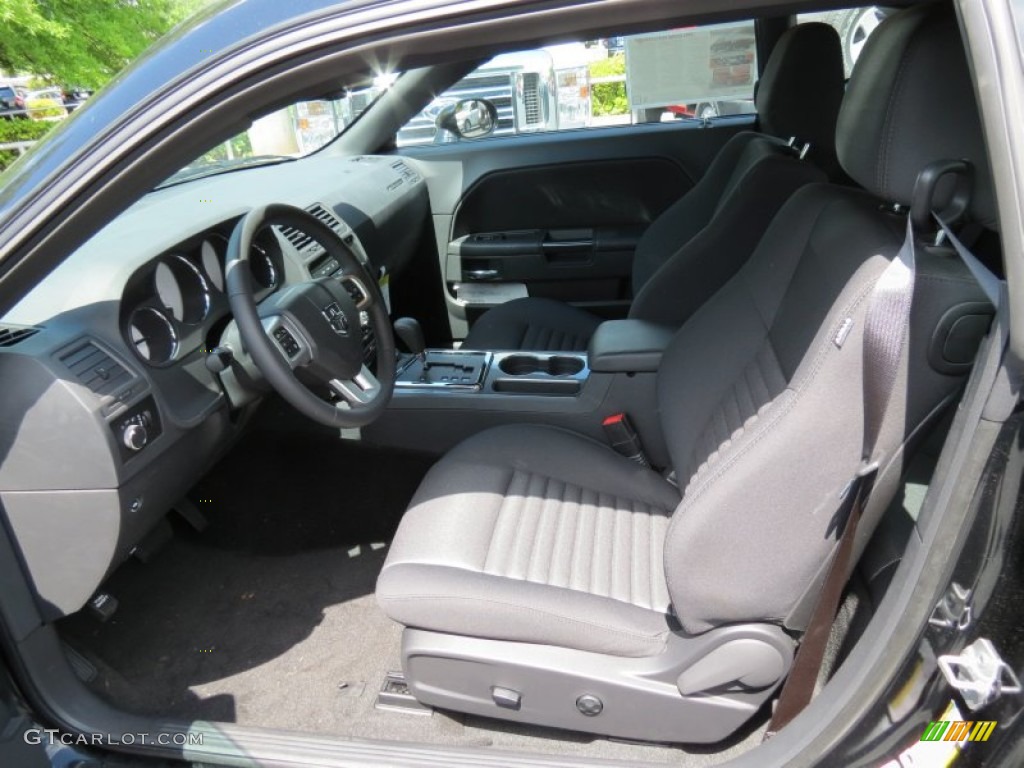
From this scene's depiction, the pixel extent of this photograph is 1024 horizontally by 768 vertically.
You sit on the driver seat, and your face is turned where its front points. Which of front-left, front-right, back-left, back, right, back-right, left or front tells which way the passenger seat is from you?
right

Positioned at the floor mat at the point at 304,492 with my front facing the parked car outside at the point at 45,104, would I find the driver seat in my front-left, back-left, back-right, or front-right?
back-right

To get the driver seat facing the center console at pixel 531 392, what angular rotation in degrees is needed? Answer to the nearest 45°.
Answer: approximately 45° to its right

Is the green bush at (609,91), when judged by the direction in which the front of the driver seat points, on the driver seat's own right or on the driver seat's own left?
on the driver seat's own right

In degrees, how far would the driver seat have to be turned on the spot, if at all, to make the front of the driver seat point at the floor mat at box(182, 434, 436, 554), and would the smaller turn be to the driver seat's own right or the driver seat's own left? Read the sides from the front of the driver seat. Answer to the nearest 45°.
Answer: approximately 45° to the driver seat's own right

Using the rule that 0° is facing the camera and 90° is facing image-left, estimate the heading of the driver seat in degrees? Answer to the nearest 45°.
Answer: approximately 90°
